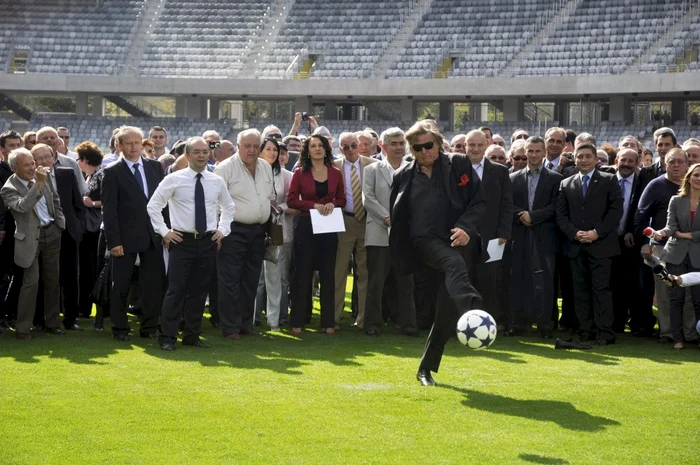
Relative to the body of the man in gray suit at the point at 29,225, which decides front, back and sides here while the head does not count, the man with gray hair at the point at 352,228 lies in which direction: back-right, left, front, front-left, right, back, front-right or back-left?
front-left

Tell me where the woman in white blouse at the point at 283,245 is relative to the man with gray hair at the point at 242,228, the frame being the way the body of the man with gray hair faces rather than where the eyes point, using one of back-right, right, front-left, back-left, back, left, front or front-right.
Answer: left

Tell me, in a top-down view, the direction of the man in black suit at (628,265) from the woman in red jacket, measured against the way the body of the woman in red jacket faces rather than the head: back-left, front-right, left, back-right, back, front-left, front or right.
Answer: left

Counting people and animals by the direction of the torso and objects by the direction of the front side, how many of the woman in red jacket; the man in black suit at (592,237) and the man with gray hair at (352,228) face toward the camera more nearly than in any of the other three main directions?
3

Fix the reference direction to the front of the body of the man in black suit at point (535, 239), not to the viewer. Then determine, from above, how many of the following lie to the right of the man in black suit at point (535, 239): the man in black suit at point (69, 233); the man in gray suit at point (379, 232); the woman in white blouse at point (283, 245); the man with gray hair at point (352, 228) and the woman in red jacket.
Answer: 5

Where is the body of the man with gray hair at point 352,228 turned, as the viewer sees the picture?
toward the camera

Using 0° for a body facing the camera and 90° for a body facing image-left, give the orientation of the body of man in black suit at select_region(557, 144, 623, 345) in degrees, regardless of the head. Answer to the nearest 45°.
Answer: approximately 0°

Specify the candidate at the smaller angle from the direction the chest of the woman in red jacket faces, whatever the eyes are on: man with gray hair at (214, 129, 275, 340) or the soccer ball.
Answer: the soccer ball

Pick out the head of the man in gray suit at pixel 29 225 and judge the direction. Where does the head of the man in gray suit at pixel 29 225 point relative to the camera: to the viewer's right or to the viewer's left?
to the viewer's right

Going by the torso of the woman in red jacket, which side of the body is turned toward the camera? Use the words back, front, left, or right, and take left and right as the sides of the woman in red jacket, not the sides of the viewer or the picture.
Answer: front

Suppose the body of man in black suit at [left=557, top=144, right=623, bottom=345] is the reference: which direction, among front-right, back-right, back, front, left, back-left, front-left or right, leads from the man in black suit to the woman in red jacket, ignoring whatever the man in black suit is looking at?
right

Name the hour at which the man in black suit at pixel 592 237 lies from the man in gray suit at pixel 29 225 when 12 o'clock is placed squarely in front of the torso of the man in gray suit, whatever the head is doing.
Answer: The man in black suit is roughly at 11 o'clock from the man in gray suit.

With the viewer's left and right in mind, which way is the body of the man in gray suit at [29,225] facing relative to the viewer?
facing the viewer and to the right of the viewer

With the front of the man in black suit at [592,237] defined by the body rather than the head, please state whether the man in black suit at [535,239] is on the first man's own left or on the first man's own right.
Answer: on the first man's own right
